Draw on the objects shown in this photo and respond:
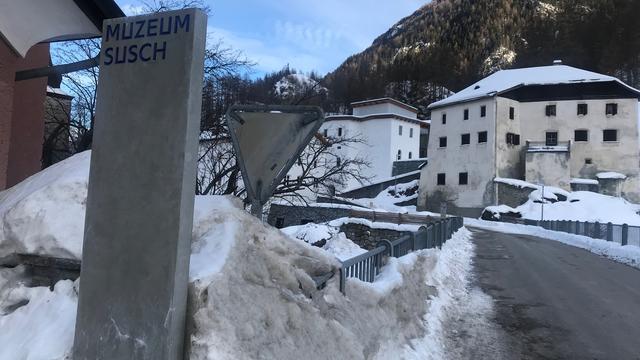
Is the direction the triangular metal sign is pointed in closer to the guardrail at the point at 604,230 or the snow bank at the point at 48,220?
the guardrail

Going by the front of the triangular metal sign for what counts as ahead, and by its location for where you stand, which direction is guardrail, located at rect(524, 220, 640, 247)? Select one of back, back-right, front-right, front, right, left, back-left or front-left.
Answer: front-right

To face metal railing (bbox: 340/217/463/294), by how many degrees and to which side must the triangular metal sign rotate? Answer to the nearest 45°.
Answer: approximately 45° to its right

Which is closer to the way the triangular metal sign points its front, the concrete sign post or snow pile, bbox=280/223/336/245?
the snow pile

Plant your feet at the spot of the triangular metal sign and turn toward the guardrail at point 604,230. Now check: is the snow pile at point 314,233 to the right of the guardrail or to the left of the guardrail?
left

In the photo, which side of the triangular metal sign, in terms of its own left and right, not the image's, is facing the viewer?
back

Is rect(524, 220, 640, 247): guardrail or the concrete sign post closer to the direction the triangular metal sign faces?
the guardrail

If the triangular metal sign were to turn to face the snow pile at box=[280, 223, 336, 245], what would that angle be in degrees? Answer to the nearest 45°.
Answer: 0° — it already faces it

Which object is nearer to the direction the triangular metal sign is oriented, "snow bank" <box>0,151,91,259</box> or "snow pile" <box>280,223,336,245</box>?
the snow pile
